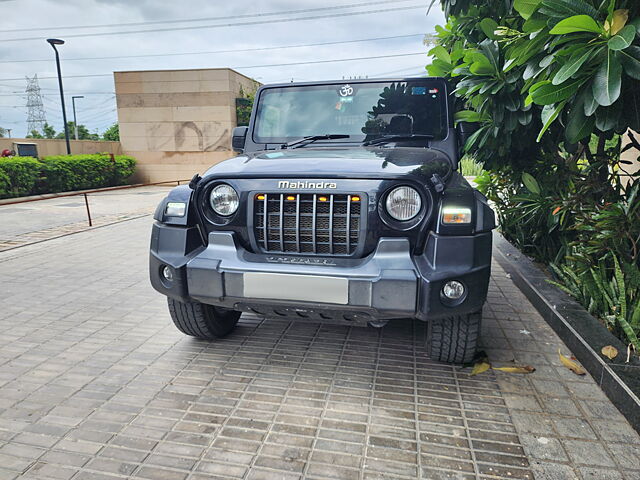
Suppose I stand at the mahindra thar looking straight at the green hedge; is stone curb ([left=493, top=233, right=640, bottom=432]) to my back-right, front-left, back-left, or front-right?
back-right

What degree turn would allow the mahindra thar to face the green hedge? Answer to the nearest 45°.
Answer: approximately 135° to its right

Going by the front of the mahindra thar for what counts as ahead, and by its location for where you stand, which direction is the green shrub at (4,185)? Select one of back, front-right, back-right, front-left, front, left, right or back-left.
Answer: back-right

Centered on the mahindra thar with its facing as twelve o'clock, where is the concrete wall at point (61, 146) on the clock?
The concrete wall is roughly at 5 o'clock from the mahindra thar.

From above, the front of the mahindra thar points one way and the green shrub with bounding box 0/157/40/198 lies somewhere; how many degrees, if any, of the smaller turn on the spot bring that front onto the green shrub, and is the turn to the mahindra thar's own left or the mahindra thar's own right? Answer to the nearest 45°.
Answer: approximately 135° to the mahindra thar's own right

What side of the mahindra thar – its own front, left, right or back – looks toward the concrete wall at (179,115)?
back

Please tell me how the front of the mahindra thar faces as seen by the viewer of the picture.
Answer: facing the viewer
